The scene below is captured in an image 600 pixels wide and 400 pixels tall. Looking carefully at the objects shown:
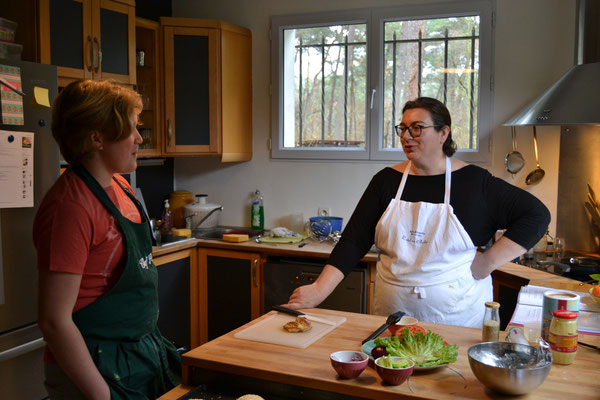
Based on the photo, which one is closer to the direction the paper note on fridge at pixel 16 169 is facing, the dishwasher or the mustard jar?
the mustard jar

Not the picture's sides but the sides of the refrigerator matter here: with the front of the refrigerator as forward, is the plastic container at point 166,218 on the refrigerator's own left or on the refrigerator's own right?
on the refrigerator's own left

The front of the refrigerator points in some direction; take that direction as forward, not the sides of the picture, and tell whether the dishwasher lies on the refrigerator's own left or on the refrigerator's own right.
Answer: on the refrigerator's own left

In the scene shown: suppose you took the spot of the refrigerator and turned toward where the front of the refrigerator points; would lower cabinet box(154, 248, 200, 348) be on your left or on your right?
on your left

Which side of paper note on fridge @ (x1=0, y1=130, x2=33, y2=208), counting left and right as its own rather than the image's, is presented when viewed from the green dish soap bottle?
left

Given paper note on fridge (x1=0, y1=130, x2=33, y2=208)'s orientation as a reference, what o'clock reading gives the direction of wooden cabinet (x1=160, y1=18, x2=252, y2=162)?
The wooden cabinet is roughly at 9 o'clock from the paper note on fridge.

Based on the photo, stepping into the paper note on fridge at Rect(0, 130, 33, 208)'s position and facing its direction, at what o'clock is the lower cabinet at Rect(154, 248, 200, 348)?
The lower cabinet is roughly at 9 o'clock from the paper note on fridge.

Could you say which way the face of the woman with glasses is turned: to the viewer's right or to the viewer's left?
to the viewer's left

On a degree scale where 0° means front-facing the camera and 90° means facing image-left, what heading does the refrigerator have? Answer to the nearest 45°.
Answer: approximately 315°

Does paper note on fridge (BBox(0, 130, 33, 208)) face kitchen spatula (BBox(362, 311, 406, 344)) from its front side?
yes

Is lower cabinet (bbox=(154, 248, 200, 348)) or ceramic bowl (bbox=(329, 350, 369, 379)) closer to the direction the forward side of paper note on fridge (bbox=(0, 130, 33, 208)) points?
the ceramic bowl

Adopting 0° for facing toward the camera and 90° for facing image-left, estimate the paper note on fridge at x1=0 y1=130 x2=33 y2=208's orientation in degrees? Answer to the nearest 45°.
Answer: approximately 315°

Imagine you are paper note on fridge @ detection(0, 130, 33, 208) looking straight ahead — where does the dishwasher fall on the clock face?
The dishwasher is roughly at 10 o'clock from the paper note on fridge.

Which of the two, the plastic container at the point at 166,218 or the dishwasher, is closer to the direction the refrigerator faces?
the dishwasher
